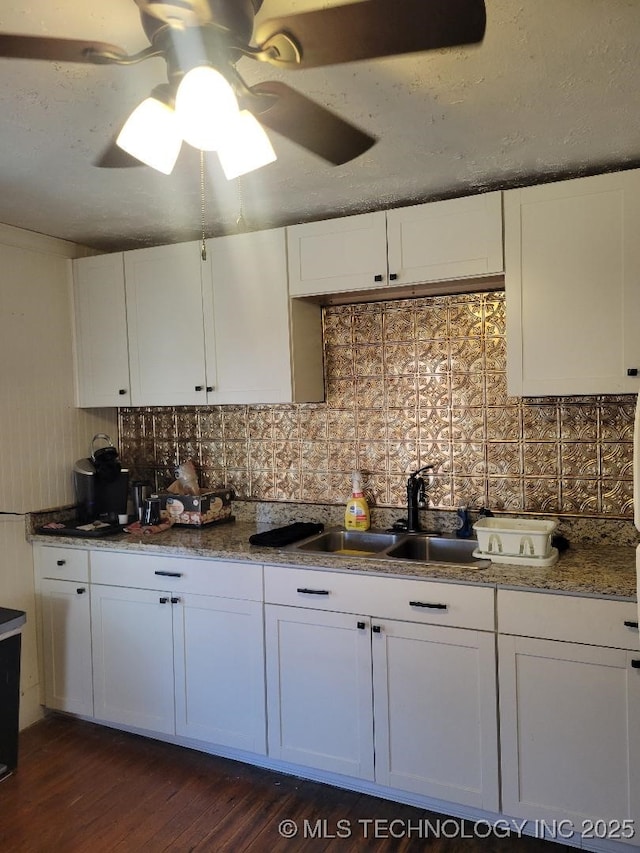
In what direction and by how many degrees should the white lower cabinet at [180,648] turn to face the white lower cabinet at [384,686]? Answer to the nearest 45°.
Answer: approximately 90° to its left

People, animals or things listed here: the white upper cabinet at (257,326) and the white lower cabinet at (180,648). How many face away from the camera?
0

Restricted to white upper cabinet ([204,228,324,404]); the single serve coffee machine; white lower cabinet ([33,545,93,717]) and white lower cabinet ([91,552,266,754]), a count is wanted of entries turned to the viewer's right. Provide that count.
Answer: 0

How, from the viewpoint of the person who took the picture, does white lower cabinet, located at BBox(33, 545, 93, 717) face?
facing the viewer and to the left of the viewer

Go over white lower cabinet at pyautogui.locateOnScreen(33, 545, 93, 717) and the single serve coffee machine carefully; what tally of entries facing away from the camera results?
0

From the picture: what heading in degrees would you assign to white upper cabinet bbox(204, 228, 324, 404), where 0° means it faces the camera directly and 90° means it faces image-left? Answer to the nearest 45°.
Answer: approximately 45°

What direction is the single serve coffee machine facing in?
toward the camera

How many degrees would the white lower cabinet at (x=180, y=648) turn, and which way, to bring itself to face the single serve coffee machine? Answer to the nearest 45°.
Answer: approximately 90° to its right

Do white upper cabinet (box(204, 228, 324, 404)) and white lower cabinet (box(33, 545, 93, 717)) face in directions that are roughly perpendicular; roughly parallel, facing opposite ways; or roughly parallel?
roughly parallel

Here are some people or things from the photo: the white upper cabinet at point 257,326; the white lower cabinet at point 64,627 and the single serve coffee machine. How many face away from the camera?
0

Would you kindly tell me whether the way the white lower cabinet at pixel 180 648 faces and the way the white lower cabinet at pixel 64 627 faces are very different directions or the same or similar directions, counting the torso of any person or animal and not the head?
same or similar directions

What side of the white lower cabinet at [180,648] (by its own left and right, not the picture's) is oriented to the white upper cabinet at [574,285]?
left
